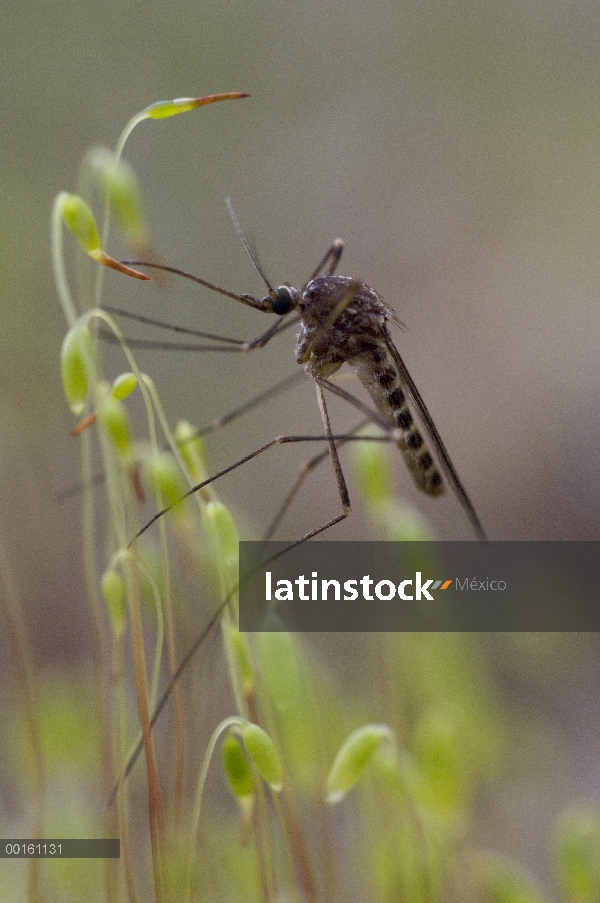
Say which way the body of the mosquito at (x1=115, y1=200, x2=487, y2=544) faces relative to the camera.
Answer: to the viewer's left
